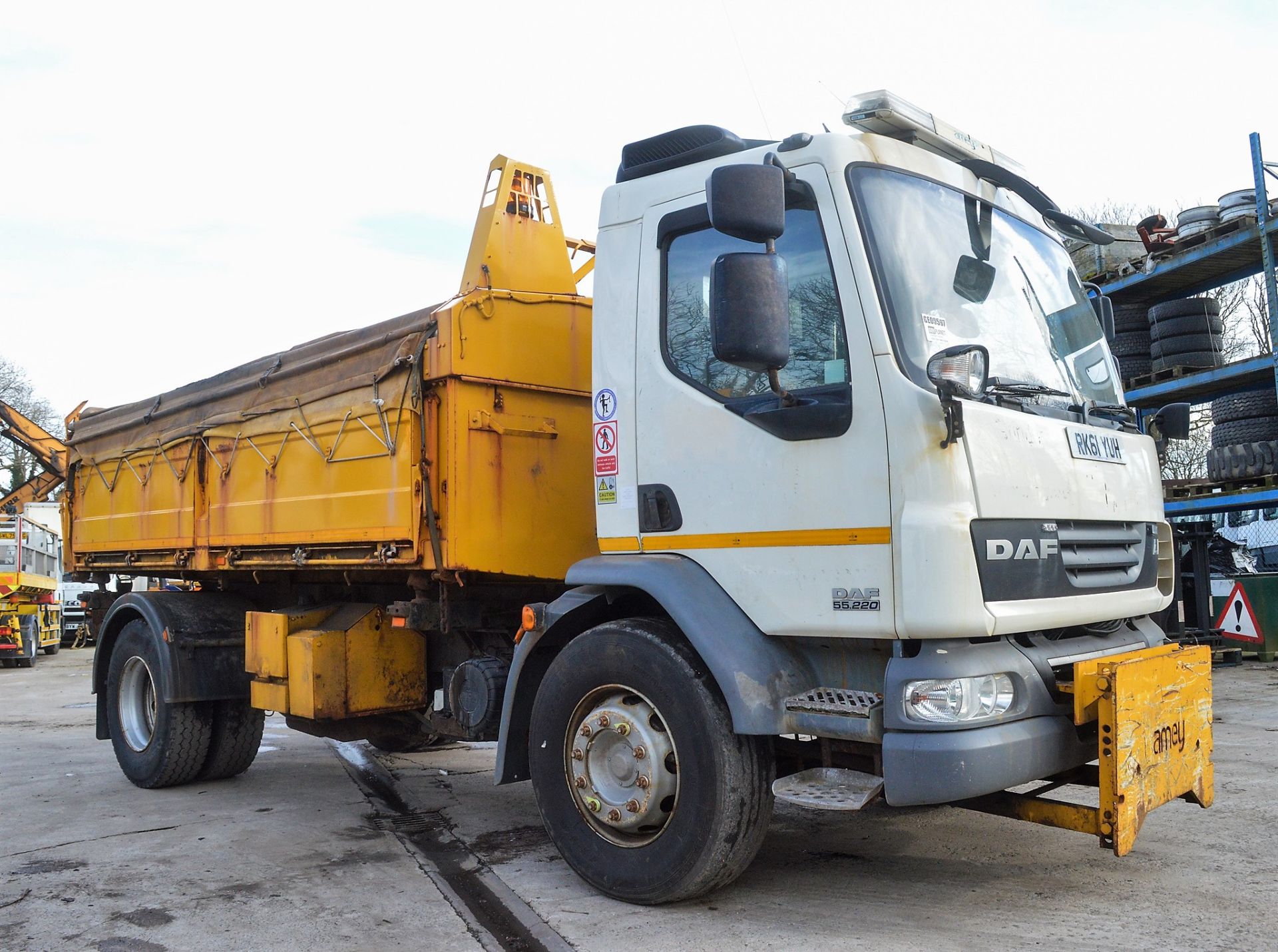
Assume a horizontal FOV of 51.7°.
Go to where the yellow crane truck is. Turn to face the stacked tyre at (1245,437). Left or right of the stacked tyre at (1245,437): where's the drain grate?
right

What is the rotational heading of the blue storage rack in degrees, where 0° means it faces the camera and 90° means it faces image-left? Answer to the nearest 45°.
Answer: approximately 45°

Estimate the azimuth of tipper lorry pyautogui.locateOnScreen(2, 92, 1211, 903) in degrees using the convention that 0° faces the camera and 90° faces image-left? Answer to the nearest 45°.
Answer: approximately 315°
